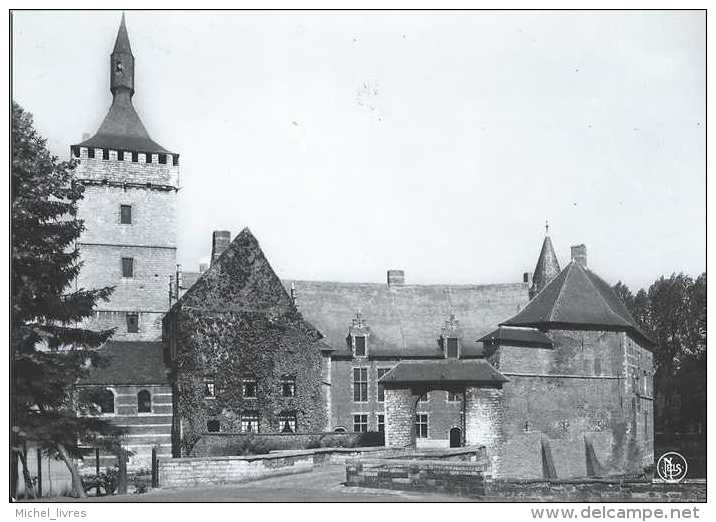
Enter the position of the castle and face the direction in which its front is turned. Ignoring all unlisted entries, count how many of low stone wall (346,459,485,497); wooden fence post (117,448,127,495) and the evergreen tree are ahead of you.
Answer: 3

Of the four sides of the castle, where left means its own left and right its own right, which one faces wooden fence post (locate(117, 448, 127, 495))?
front

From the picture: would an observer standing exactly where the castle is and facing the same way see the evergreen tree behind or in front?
in front

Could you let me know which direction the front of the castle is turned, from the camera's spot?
facing the viewer

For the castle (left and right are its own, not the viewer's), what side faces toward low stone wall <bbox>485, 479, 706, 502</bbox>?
front
